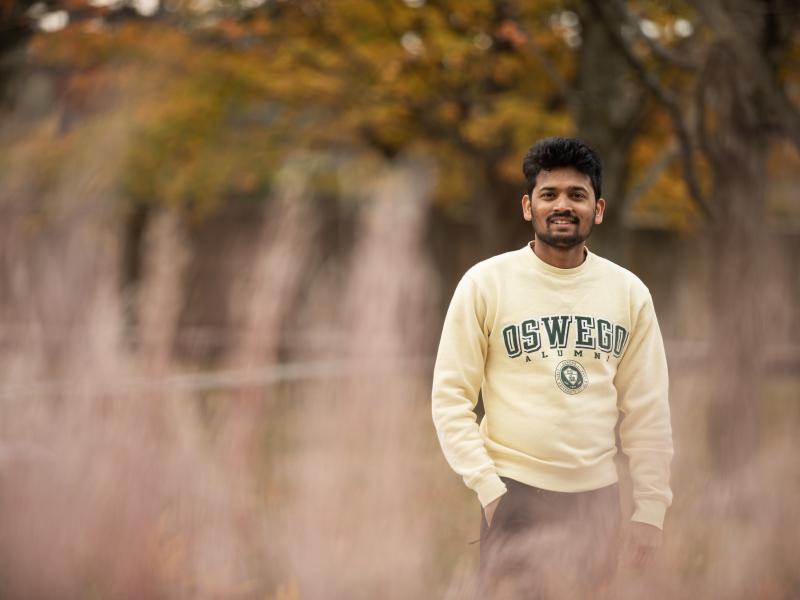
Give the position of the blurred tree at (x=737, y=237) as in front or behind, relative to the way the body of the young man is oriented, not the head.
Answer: behind

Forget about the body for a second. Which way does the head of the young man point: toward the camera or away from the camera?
toward the camera

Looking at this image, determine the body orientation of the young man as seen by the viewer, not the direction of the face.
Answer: toward the camera
